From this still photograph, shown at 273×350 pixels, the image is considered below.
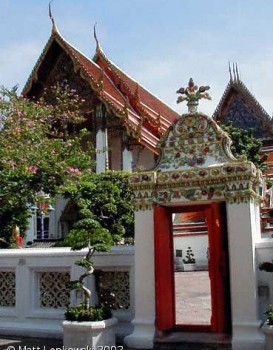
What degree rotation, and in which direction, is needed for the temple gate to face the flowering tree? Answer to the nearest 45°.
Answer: approximately 135° to its right

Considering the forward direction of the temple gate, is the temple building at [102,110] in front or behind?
behind

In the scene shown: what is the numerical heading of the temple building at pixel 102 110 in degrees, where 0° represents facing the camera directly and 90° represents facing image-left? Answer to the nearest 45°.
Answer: approximately 45°

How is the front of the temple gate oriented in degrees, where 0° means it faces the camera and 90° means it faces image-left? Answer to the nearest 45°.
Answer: approximately 0°

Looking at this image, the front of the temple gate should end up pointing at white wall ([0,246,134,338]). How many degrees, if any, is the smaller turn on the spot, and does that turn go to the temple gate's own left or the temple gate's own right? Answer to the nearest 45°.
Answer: approximately 90° to the temple gate's own right
